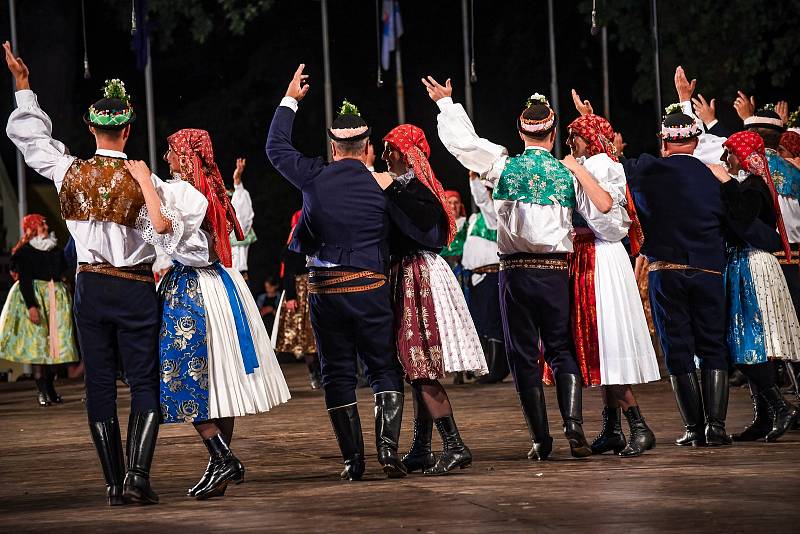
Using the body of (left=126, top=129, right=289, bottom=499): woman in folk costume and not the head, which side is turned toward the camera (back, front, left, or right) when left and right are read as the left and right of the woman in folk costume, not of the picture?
left

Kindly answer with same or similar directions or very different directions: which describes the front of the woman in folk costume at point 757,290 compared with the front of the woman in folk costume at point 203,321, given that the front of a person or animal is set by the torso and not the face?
same or similar directions

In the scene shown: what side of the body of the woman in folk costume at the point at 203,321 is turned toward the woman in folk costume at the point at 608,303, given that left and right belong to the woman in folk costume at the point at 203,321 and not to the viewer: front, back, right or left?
back

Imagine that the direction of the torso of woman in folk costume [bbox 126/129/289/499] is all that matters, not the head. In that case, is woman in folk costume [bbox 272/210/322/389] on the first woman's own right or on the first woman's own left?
on the first woman's own right

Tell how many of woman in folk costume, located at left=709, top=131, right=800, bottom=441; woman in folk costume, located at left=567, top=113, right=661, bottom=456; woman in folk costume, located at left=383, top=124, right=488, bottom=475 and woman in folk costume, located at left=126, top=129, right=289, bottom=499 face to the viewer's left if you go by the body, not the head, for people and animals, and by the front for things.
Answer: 4

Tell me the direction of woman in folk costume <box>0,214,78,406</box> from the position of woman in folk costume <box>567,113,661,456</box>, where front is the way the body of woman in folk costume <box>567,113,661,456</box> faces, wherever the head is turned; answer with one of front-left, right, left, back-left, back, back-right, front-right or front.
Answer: front-right

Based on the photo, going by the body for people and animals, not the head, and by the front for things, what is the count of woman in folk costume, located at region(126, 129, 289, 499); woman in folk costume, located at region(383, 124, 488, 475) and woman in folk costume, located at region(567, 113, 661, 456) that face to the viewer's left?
3

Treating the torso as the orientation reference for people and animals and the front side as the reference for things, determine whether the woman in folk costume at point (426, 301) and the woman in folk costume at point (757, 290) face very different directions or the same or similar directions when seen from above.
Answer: same or similar directions

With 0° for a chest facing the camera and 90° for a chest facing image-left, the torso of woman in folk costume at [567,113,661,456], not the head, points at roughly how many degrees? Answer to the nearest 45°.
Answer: approximately 90°
